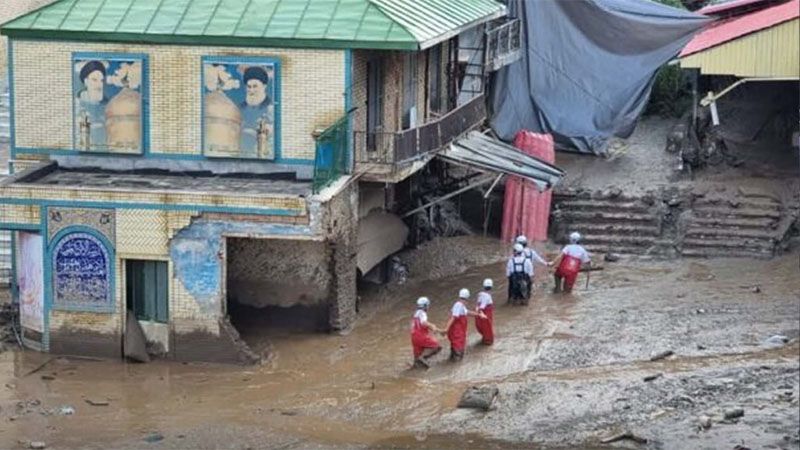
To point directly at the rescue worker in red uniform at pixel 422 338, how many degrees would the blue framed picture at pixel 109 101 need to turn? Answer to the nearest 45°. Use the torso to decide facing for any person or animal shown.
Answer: approximately 45° to its left

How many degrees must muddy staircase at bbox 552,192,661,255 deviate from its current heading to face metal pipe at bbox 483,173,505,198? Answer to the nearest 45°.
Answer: approximately 90° to its right

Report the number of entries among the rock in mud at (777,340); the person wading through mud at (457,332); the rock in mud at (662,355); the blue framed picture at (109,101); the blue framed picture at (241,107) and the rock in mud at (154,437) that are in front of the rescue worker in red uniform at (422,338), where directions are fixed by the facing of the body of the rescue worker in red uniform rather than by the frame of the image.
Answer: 3

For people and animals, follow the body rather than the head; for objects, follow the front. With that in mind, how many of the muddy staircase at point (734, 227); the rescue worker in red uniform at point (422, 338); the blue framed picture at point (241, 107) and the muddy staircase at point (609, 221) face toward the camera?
3

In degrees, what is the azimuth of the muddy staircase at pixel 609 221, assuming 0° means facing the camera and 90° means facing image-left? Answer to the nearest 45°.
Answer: approximately 0°

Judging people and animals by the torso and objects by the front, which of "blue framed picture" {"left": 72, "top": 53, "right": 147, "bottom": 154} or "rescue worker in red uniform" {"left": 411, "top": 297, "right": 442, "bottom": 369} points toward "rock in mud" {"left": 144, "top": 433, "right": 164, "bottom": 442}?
the blue framed picture

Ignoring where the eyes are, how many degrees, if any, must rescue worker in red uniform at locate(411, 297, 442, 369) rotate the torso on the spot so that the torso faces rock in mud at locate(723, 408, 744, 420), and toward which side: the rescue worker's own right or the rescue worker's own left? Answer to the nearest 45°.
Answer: approximately 45° to the rescue worker's own right

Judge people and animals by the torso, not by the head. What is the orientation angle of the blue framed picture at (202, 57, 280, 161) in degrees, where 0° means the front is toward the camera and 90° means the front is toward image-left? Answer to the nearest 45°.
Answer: approximately 0°
